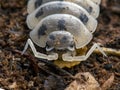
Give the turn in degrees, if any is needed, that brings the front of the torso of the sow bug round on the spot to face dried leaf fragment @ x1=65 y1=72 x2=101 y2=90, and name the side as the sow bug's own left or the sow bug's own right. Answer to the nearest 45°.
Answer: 0° — it already faces it

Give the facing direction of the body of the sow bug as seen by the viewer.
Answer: toward the camera
